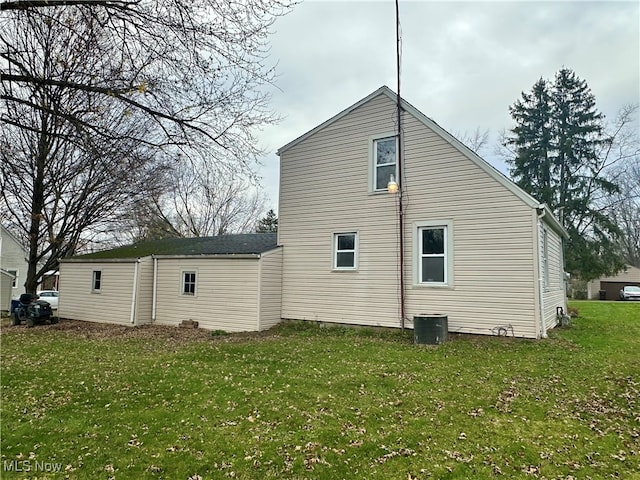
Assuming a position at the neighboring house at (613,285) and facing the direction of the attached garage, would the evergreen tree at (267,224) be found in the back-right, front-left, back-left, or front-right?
front-right
